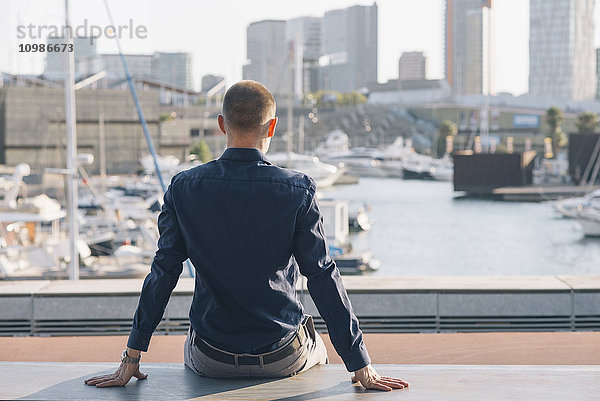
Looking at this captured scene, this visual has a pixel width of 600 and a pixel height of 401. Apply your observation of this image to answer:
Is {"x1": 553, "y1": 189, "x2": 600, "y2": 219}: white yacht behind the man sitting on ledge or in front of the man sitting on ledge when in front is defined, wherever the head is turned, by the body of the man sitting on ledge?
in front

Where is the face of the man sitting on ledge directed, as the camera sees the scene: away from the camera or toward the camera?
away from the camera

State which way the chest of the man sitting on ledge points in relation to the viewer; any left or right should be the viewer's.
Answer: facing away from the viewer

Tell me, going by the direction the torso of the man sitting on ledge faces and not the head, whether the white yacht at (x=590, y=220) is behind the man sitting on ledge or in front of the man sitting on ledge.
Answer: in front
